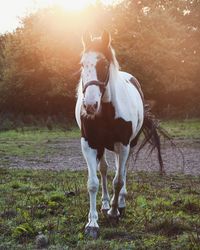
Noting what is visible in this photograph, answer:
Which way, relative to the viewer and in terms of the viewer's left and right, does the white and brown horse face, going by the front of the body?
facing the viewer
